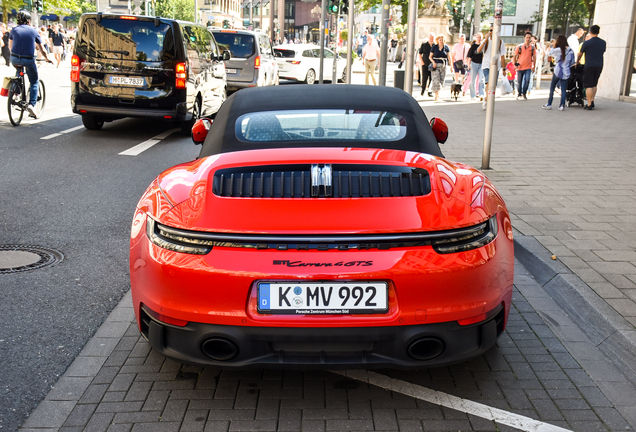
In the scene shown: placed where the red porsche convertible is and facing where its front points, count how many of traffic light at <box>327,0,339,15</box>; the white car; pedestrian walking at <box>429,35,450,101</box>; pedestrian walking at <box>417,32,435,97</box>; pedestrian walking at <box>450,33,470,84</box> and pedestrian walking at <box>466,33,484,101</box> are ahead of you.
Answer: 6

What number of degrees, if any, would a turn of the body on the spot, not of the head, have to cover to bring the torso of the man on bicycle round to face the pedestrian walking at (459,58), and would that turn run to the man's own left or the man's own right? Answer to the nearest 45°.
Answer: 0° — they already face them

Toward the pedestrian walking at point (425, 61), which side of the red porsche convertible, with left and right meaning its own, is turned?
front

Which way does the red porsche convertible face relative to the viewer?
away from the camera

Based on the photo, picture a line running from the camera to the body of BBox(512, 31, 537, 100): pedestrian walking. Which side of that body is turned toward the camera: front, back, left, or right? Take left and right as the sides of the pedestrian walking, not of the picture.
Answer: front

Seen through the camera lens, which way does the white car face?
facing away from the viewer and to the right of the viewer
